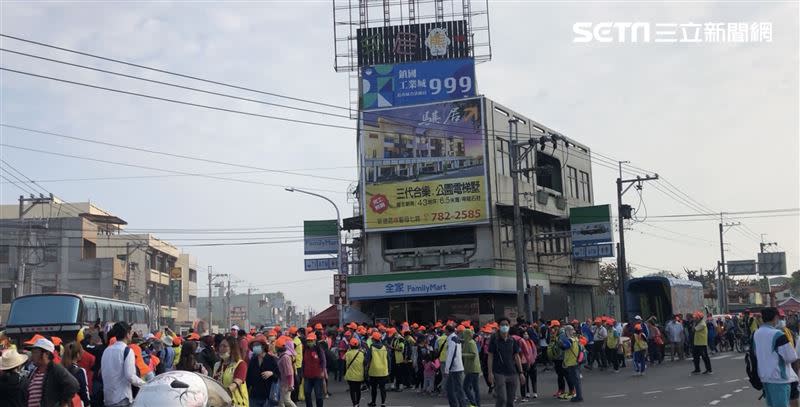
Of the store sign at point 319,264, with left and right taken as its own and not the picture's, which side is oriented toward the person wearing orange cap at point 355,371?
front

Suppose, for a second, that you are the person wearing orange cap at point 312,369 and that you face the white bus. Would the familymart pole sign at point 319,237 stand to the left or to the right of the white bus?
right

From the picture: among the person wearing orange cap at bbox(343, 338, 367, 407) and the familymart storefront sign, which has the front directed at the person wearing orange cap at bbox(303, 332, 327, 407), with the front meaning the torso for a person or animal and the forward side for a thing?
the familymart storefront sign

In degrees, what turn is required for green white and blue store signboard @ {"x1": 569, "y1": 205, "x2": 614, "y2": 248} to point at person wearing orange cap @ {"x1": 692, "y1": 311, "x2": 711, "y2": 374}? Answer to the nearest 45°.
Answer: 0° — it already faces them

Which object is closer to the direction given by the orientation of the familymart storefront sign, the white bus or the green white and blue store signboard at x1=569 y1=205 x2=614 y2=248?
the white bus

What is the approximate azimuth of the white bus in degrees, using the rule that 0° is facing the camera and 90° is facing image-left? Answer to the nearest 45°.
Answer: approximately 45°

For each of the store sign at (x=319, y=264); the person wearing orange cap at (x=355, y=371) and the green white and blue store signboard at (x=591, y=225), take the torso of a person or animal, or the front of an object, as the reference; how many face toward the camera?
2

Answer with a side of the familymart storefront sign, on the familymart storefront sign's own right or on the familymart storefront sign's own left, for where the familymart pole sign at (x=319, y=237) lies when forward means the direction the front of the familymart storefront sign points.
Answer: on the familymart storefront sign's own right

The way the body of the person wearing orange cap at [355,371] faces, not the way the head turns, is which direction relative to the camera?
away from the camera

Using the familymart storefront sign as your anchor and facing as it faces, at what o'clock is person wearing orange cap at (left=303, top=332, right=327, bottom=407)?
The person wearing orange cap is roughly at 12 o'clock from the familymart storefront sign.
